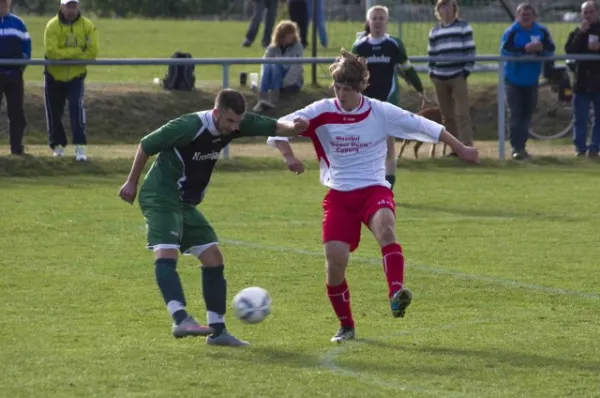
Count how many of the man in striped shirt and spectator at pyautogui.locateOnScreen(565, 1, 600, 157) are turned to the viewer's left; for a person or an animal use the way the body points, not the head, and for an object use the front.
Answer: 0

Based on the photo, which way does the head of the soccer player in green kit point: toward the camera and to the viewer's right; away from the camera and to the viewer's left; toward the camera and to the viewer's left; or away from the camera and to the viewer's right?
toward the camera and to the viewer's right

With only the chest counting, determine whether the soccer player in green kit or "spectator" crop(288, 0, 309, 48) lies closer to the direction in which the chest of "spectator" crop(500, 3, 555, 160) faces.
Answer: the soccer player in green kit

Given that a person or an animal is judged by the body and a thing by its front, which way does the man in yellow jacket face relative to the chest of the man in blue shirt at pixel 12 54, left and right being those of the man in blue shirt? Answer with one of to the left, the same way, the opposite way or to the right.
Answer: the same way

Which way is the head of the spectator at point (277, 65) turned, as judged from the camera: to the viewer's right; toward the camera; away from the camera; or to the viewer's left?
toward the camera

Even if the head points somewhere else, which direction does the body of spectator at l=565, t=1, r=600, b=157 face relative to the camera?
toward the camera

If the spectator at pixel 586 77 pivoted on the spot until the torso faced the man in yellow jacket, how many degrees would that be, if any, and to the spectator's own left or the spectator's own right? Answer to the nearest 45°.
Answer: approximately 45° to the spectator's own right

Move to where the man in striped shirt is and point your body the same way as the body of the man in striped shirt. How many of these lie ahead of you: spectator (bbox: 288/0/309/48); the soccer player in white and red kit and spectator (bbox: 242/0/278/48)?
1

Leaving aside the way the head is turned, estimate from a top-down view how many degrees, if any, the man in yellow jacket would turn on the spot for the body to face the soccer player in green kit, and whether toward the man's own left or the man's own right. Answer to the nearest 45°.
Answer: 0° — they already face them

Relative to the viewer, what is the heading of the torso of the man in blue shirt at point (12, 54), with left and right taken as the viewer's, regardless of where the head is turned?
facing the viewer

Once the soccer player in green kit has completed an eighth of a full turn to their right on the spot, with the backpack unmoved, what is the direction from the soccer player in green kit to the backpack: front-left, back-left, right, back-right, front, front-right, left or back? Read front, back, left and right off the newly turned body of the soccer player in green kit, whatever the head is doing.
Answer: back

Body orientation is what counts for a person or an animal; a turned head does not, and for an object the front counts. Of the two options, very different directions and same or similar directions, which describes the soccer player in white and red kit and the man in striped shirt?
same or similar directions

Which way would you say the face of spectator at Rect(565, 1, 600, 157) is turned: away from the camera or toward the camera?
toward the camera

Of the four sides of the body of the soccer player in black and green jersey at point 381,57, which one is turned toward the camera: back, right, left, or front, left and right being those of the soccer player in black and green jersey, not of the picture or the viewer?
front
